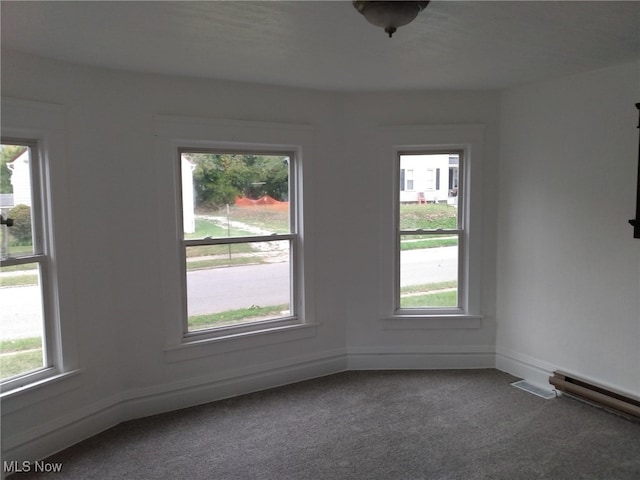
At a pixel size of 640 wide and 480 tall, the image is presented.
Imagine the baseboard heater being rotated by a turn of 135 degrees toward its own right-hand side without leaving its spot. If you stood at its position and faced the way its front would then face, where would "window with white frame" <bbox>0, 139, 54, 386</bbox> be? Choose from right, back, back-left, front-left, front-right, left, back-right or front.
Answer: back-left

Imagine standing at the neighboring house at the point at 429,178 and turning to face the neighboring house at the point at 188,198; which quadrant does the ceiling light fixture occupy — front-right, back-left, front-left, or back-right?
front-left

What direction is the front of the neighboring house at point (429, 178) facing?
toward the camera

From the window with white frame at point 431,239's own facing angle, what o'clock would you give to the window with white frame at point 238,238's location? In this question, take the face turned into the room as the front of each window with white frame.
the window with white frame at point 238,238 is roughly at 2 o'clock from the window with white frame at point 431,239.

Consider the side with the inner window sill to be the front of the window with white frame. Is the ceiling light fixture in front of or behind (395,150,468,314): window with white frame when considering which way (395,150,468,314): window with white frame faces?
in front

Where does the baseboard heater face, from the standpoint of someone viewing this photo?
facing the viewer and to the left of the viewer

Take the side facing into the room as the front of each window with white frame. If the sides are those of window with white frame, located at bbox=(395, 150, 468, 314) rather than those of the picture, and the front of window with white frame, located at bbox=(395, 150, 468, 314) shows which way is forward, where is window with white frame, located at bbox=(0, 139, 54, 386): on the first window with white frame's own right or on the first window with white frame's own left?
on the first window with white frame's own right

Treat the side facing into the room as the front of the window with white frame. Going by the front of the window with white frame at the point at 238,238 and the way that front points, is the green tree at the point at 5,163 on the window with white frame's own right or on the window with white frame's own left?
on the window with white frame's own right

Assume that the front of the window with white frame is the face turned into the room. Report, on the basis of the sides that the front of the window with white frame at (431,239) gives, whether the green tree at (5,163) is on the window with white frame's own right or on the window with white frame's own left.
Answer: on the window with white frame's own right

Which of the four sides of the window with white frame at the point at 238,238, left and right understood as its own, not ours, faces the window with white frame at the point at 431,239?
left
